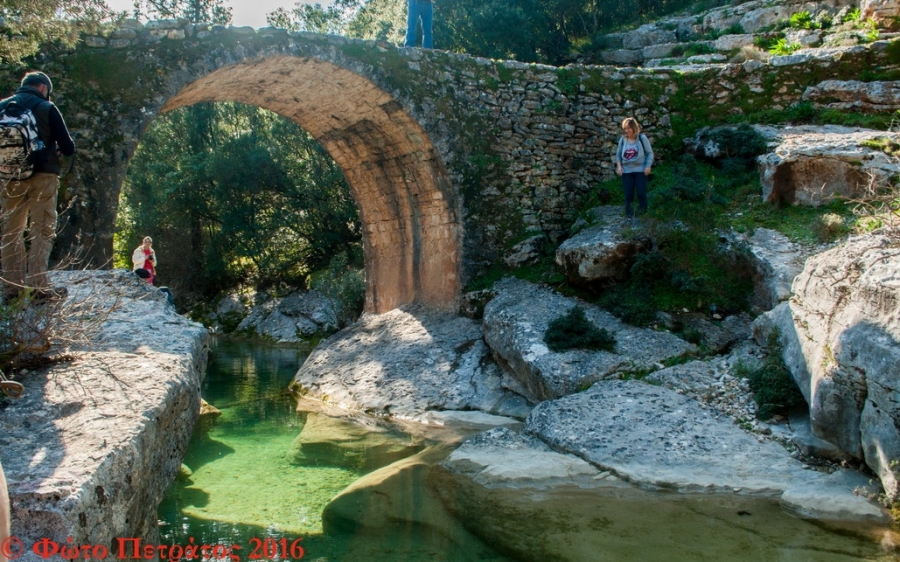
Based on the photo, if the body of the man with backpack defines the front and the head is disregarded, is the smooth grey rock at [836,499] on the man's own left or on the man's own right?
on the man's own right

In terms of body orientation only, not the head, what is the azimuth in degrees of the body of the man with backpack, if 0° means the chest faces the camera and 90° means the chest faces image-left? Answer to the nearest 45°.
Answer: approximately 225°

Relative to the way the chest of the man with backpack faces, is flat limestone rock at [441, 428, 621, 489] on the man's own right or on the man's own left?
on the man's own right

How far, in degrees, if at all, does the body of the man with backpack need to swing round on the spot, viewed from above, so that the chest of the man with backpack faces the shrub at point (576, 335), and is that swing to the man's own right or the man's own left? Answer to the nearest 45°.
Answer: approximately 45° to the man's own right

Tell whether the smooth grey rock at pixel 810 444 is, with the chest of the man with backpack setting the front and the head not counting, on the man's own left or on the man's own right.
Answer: on the man's own right

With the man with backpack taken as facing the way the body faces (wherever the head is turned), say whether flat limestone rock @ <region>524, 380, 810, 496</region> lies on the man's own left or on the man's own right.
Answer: on the man's own right

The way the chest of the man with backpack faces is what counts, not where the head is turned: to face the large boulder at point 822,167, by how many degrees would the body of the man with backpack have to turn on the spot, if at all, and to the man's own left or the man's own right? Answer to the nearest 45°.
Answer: approximately 45° to the man's own right

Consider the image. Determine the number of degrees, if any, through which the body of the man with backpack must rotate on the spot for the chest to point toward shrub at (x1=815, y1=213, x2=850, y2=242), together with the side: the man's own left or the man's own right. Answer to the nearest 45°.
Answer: approximately 45° to the man's own right

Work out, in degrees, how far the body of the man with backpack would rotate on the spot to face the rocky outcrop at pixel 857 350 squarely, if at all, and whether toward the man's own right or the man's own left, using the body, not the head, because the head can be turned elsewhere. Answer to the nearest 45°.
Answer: approximately 90° to the man's own right
